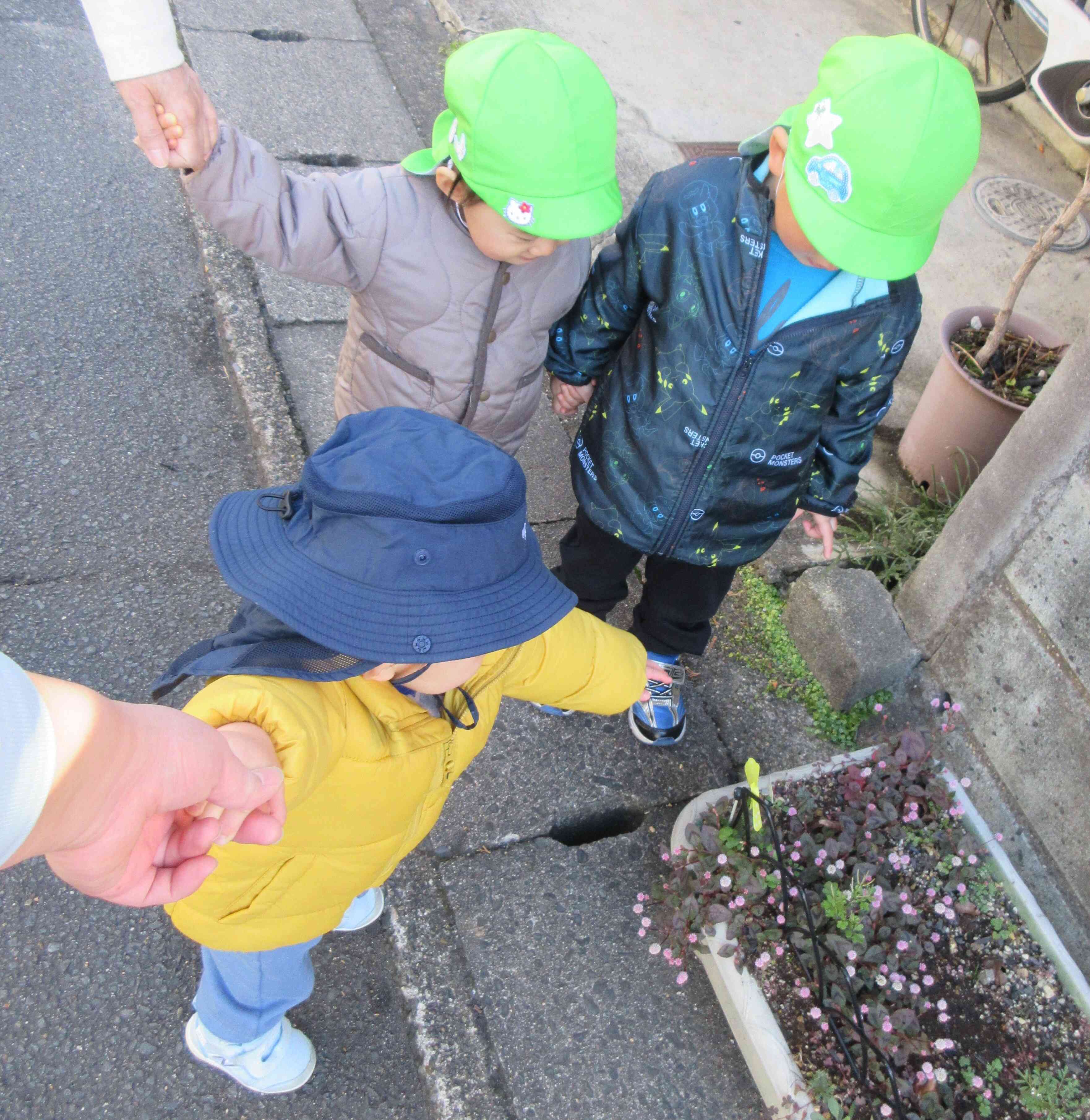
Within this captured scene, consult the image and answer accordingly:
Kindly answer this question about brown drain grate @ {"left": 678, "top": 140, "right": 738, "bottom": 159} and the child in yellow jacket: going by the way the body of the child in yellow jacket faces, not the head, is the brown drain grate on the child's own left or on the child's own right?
on the child's own left

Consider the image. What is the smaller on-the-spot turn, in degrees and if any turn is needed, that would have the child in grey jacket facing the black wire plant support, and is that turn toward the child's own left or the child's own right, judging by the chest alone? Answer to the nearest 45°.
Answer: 0° — they already face it

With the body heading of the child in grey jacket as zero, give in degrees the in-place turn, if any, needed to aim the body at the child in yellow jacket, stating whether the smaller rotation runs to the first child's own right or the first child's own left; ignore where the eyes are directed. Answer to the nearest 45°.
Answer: approximately 45° to the first child's own right

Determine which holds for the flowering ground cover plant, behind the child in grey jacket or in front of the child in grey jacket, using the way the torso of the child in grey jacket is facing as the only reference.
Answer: in front

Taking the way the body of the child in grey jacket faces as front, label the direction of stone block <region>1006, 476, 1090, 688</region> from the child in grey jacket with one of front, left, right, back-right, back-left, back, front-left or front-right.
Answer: front-left

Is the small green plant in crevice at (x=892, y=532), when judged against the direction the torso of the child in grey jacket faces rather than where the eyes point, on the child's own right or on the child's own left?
on the child's own left

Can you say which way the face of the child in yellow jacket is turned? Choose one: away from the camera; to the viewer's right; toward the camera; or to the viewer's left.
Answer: to the viewer's right

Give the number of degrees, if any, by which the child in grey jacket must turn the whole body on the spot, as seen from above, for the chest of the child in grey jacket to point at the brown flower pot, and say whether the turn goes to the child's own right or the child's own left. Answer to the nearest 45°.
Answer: approximately 90° to the child's own left

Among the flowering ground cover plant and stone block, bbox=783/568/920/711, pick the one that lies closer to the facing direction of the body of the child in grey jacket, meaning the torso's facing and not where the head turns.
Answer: the flowering ground cover plant

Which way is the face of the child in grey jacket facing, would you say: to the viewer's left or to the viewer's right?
to the viewer's right

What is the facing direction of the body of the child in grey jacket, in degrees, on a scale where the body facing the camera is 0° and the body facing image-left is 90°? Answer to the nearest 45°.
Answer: approximately 315°
